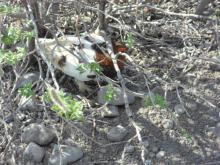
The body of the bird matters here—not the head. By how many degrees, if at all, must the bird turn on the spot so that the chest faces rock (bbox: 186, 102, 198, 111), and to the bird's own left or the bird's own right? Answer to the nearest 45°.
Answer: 0° — it already faces it

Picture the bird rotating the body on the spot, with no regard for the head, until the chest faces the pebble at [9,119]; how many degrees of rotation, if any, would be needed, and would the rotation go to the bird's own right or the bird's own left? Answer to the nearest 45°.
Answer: approximately 180°

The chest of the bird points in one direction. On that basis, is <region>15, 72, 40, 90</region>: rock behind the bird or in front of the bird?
behind

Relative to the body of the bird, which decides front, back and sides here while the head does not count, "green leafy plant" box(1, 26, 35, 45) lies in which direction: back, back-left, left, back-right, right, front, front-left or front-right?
back-right

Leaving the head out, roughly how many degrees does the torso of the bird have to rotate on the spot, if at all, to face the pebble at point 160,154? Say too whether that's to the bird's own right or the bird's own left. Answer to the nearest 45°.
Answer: approximately 45° to the bird's own right

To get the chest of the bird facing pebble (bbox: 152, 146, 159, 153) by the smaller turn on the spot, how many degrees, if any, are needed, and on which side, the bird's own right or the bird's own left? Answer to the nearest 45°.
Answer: approximately 45° to the bird's own right

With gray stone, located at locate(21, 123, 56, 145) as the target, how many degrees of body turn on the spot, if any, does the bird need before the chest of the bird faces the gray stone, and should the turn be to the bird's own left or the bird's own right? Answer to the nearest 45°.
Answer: approximately 135° to the bird's own right

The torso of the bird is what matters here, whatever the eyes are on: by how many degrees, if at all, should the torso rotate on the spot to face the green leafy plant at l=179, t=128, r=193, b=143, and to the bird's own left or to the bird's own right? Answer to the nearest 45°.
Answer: approximately 45° to the bird's own right

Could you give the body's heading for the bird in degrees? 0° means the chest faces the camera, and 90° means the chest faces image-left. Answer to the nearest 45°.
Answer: approximately 270°

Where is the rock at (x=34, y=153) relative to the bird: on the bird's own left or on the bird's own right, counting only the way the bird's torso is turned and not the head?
on the bird's own right
